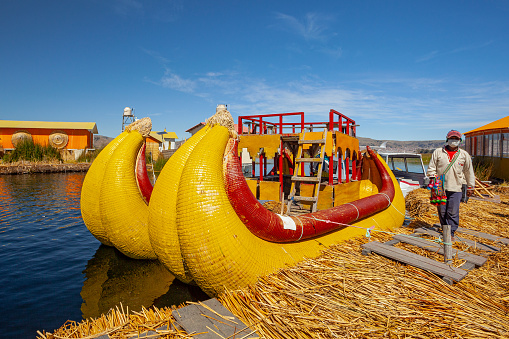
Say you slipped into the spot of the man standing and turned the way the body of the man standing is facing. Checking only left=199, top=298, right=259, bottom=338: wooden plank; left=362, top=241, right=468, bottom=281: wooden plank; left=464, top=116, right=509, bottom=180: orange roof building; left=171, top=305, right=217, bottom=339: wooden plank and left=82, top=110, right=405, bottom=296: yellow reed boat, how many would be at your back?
1

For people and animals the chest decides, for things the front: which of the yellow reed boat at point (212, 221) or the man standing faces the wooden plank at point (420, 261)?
the man standing

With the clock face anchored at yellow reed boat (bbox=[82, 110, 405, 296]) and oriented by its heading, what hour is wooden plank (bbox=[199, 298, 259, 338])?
The wooden plank is roughly at 10 o'clock from the yellow reed boat.

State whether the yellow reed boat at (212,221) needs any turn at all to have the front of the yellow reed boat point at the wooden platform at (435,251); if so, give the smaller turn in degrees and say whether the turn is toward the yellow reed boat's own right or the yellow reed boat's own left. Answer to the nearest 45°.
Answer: approximately 135° to the yellow reed boat's own left

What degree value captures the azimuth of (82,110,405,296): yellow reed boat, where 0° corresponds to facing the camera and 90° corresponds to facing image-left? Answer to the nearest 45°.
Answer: approximately 45°

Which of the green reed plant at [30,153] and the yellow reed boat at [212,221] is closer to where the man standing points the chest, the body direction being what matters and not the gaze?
the yellow reed boat

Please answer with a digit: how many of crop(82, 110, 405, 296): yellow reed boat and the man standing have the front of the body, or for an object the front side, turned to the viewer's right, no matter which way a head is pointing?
0

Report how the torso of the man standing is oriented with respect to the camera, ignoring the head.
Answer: toward the camera

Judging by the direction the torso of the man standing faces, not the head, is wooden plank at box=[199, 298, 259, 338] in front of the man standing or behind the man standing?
in front

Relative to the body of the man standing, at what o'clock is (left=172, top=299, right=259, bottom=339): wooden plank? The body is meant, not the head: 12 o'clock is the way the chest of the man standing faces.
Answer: The wooden plank is roughly at 1 o'clock from the man standing.

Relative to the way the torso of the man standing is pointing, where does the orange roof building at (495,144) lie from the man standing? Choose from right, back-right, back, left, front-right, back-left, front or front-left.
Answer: back

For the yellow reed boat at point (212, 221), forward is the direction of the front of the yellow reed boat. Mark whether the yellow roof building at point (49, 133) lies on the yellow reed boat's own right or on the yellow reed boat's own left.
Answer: on the yellow reed boat's own right

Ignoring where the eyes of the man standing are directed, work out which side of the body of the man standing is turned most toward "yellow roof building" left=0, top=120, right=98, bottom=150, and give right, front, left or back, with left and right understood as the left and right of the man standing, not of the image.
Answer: right
